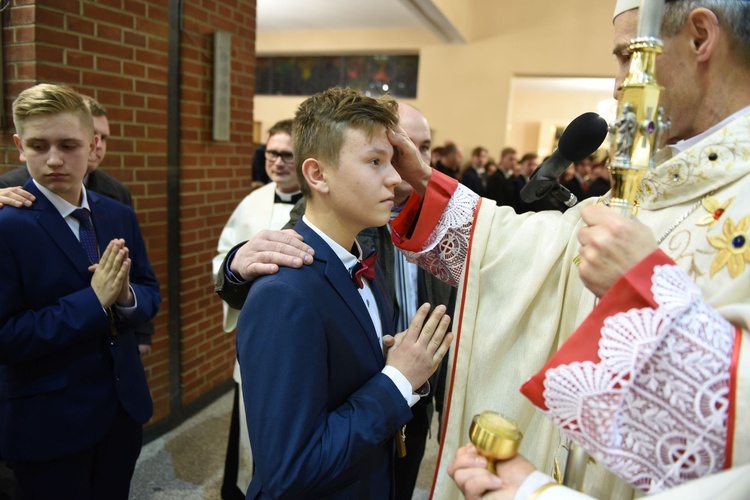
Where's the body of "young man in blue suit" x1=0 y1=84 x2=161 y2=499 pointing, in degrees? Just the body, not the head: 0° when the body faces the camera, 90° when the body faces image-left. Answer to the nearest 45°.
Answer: approximately 315°

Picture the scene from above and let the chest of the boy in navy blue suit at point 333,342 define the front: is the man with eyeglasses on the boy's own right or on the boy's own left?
on the boy's own left

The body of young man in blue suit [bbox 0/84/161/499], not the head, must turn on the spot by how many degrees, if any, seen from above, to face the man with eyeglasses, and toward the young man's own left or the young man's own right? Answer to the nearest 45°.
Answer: approximately 90° to the young man's own left

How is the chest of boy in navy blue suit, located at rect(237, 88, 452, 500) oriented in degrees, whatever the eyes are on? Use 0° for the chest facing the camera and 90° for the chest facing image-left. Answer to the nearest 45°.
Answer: approximately 270°
